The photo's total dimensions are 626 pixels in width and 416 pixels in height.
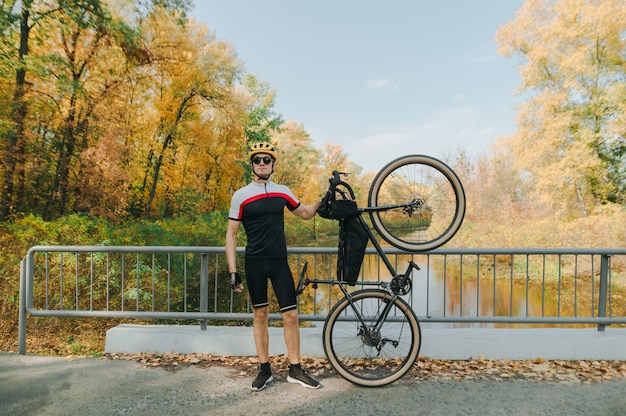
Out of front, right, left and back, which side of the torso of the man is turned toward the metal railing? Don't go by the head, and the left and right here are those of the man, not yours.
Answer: back

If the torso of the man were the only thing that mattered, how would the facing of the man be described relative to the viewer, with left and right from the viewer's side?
facing the viewer

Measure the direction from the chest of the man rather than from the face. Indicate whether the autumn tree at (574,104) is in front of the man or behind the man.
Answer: behind
